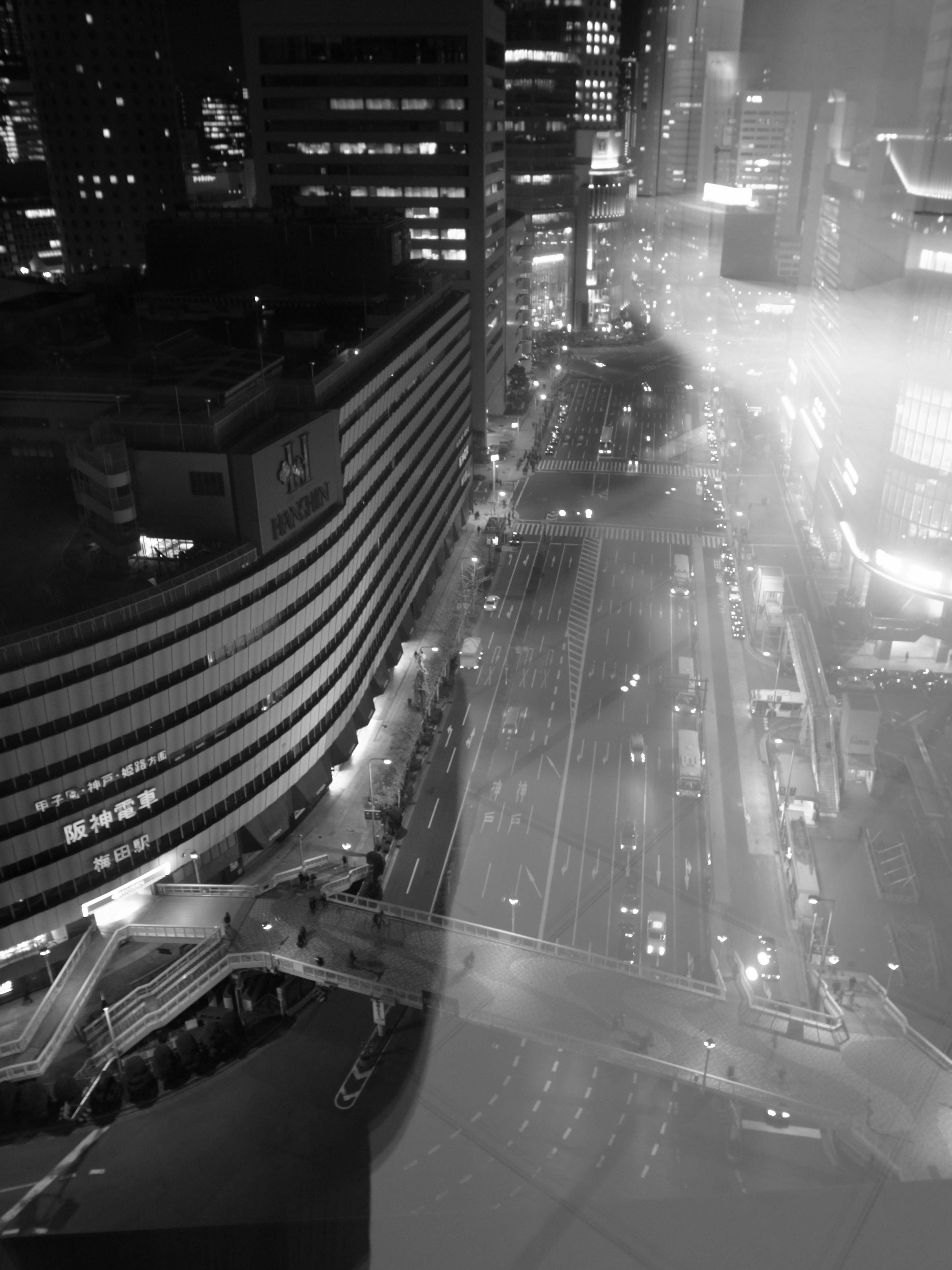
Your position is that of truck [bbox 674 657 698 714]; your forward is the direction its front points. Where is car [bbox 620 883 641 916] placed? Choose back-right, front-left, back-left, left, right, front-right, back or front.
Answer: front

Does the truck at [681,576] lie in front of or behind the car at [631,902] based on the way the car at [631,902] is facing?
behind

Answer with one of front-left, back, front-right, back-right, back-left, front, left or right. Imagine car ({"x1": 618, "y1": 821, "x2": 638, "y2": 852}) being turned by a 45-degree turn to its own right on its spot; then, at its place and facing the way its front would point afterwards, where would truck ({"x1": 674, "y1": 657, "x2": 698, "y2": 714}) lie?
back-right

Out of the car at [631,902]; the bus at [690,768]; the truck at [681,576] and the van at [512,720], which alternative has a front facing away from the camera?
the van

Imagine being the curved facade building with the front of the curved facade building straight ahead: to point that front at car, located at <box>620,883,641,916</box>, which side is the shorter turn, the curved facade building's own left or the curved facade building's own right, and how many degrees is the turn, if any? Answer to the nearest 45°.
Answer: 0° — it already faces it

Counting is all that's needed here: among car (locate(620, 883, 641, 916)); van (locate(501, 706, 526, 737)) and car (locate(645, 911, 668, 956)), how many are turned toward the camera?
2

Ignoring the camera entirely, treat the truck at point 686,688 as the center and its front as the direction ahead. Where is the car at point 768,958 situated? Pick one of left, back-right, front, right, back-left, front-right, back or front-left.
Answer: front

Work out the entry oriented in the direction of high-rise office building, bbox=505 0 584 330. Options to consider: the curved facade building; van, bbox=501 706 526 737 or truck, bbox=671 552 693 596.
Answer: the van

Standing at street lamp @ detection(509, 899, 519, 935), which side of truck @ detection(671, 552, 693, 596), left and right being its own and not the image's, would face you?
front

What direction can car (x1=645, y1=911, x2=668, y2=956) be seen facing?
toward the camera

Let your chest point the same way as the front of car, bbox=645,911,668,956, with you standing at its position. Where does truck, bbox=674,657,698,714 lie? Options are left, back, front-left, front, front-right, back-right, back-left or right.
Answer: back

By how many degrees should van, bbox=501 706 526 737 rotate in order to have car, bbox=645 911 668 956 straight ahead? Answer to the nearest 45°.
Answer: approximately 180°

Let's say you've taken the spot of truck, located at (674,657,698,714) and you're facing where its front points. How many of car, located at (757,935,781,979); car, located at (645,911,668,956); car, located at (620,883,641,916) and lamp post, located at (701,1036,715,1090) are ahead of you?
4

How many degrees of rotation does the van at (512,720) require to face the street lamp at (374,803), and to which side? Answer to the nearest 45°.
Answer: approximately 135° to its left

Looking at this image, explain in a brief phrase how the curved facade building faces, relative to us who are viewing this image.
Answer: facing the viewer and to the right of the viewer

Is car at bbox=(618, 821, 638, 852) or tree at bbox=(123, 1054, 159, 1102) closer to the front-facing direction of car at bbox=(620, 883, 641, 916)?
the tree
